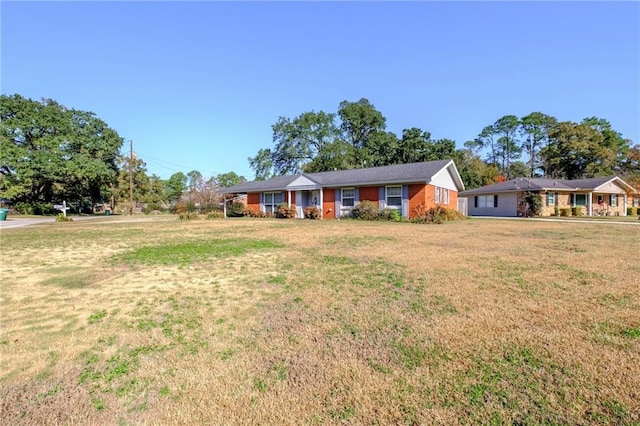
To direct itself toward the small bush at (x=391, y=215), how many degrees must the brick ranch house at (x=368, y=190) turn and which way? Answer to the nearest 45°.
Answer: approximately 90° to its left

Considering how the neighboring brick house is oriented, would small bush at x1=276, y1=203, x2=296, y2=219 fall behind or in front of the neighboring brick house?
in front

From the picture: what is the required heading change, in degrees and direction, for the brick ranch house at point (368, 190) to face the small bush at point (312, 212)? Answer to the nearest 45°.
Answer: approximately 45° to its right

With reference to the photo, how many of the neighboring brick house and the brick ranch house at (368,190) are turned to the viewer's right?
0

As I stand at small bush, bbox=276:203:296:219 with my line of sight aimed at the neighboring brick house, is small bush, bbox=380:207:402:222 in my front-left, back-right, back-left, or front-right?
front-right

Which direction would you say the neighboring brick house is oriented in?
toward the camera

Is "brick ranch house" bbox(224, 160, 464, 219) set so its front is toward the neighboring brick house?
no

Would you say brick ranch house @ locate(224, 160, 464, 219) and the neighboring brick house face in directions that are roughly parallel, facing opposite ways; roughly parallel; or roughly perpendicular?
roughly parallel

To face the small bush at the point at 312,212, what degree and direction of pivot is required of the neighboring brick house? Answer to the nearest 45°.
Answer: approximately 45° to its right

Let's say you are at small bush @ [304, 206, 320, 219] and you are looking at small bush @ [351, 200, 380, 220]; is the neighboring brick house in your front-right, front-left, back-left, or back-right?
front-left

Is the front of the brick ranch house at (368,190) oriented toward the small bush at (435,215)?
no

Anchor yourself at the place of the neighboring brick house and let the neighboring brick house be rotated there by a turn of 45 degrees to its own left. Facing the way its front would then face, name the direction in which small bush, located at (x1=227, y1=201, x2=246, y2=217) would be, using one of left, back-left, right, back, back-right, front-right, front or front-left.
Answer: right

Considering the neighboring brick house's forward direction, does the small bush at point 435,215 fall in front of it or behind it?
in front

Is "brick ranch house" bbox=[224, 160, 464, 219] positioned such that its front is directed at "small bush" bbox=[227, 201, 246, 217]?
no

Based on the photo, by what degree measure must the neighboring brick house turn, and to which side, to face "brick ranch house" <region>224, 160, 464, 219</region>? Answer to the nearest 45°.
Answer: approximately 45° to its right

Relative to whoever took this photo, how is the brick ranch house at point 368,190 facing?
facing the viewer and to the left of the viewer

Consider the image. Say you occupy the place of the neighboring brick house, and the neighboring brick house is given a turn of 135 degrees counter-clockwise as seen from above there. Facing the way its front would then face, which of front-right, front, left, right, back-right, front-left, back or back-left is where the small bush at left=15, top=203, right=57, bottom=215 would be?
back
